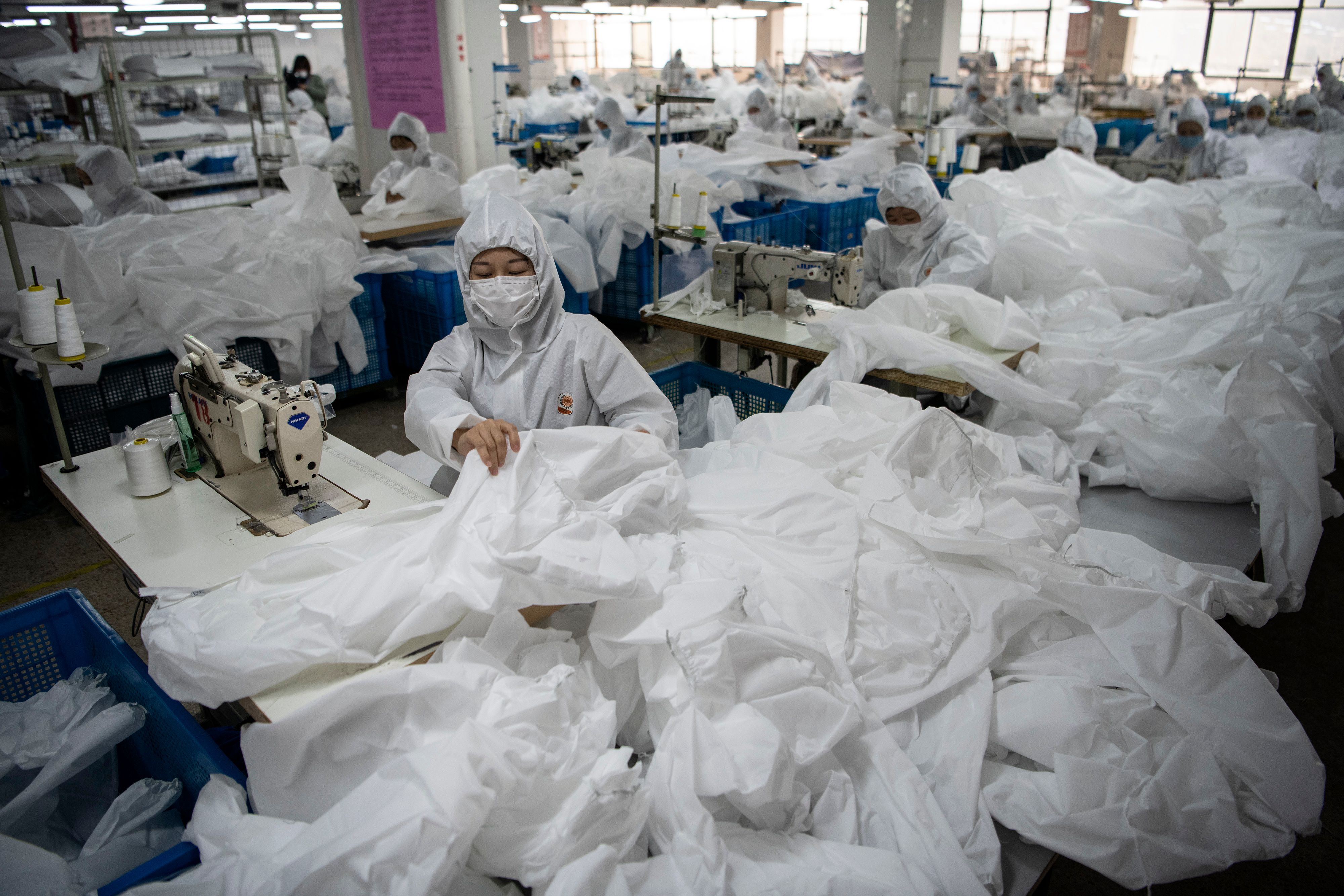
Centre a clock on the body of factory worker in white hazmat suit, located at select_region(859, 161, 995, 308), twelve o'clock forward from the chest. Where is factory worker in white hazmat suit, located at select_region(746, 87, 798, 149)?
factory worker in white hazmat suit, located at select_region(746, 87, 798, 149) is roughly at 4 o'clock from factory worker in white hazmat suit, located at select_region(859, 161, 995, 308).

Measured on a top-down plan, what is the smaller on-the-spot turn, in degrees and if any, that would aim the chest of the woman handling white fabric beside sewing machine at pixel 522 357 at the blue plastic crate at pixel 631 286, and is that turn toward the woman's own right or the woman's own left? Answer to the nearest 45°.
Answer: approximately 180°

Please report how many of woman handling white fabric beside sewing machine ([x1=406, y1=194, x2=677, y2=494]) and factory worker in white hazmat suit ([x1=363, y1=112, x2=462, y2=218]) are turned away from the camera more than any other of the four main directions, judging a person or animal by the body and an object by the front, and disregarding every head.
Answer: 0

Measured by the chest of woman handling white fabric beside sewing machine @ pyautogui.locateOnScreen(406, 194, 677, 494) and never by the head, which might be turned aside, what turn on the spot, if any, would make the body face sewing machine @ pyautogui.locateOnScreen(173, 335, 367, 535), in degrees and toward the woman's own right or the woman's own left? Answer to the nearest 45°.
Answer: approximately 45° to the woman's own right

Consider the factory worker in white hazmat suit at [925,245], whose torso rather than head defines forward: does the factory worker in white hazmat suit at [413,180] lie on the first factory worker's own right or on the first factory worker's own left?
on the first factory worker's own right

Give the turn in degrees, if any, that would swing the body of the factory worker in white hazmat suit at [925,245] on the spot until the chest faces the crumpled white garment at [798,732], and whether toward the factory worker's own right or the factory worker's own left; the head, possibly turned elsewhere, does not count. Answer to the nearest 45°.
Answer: approximately 45° to the factory worker's own left

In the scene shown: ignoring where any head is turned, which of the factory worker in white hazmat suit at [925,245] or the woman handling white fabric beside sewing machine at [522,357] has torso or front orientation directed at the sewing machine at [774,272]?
the factory worker in white hazmat suit

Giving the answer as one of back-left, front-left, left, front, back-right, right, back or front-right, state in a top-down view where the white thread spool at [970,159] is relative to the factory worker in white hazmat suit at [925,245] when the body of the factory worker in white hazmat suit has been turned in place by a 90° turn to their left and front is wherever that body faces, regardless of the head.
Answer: back-left

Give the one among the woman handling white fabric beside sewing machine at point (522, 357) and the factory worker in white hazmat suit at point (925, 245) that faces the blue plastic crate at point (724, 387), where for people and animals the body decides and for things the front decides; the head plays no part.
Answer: the factory worker in white hazmat suit

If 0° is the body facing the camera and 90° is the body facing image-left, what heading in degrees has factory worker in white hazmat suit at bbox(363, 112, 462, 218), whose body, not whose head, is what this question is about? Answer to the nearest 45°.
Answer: approximately 45°
